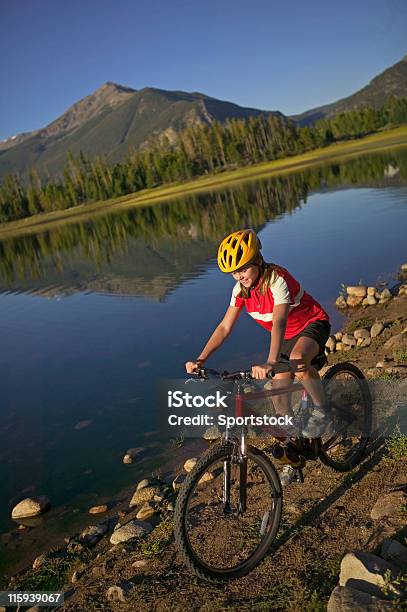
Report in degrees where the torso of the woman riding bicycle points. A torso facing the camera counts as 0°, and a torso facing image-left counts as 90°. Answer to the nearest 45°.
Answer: approximately 45°

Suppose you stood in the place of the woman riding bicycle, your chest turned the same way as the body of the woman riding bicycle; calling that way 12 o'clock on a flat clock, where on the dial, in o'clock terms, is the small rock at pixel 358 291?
The small rock is roughly at 5 o'clock from the woman riding bicycle.

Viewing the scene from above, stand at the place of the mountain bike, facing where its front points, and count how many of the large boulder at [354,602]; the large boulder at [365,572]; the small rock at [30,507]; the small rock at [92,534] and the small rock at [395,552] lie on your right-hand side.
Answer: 2

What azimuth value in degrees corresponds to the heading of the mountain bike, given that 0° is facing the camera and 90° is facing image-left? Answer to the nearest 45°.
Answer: approximately 45°

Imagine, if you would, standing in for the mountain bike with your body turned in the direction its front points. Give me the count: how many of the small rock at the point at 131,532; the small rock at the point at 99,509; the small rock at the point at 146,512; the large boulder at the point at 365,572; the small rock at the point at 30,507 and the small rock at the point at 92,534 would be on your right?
5

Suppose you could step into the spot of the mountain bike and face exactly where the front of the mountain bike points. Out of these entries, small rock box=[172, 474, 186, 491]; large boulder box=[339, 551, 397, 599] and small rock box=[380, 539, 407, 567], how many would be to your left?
2

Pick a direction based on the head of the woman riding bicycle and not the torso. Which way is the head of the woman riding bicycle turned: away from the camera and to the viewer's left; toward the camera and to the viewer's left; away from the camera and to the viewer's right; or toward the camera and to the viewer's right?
toward the camera and to the viewer's left

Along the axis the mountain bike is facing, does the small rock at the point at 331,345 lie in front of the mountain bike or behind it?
behind

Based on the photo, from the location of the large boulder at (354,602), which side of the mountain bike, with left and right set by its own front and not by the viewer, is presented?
left

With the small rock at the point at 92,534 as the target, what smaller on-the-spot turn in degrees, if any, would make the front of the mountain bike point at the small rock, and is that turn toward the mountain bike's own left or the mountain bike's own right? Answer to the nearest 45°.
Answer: approximately 90° to the mountain bike's own right

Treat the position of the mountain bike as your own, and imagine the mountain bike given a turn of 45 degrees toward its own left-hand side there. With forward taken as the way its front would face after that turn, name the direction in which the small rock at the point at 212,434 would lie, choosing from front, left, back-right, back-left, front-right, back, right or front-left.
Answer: back
